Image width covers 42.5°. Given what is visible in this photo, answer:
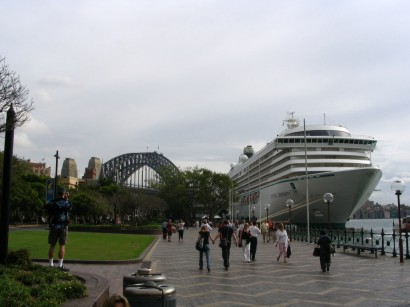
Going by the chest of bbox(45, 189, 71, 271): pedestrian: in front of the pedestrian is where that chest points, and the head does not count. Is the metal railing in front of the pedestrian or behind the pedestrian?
in front

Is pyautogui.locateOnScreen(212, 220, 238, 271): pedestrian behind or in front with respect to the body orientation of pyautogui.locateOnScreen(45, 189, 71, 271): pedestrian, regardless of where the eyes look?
in front

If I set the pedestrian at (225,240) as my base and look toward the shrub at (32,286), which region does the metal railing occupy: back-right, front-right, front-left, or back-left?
back-left

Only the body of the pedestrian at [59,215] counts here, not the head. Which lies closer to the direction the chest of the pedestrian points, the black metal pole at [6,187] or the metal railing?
the metal railing
